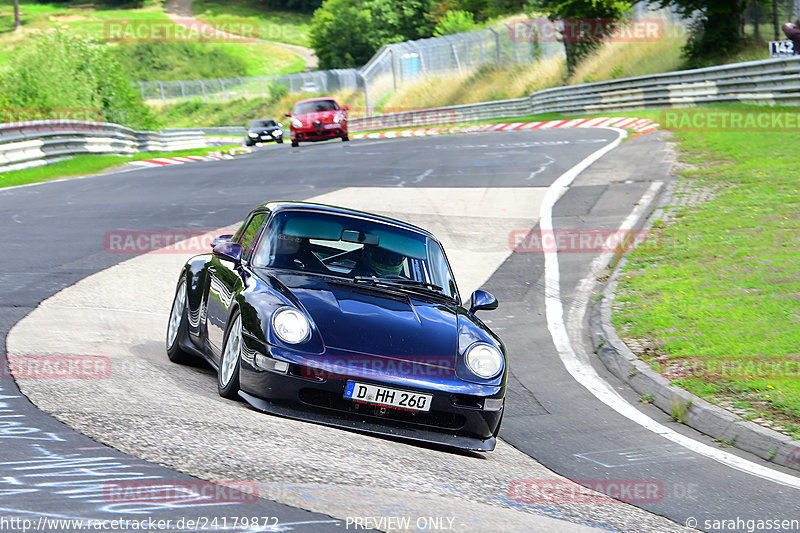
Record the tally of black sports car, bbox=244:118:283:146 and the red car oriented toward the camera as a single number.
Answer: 2

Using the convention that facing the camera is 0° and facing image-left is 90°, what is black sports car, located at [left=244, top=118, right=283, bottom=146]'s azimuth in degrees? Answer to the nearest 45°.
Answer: approximately 0°

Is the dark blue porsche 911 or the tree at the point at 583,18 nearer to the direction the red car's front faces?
the dark blue porsche 911

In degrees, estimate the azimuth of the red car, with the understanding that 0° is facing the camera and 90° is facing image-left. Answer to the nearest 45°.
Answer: approximately 0°
